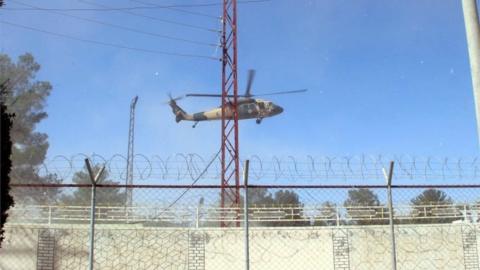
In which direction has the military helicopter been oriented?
to the viewer's right

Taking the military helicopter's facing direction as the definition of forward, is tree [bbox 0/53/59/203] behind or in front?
behind

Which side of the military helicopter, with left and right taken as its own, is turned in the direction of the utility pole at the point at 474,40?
right

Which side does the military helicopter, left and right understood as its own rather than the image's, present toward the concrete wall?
right
